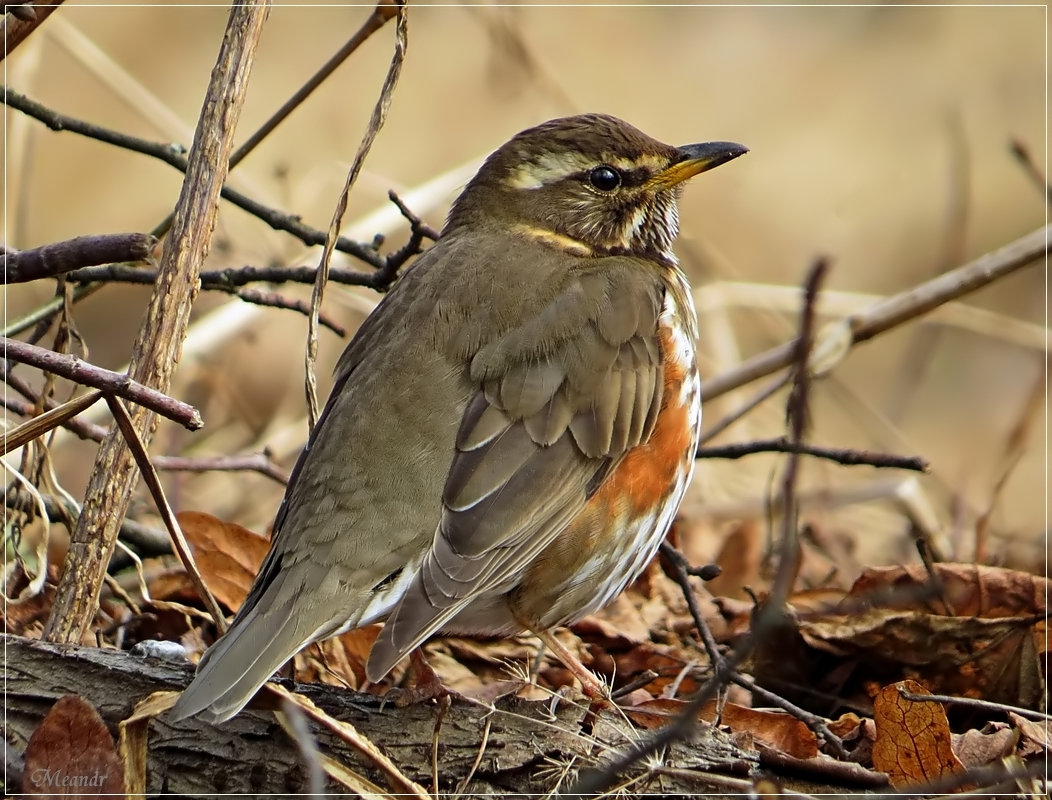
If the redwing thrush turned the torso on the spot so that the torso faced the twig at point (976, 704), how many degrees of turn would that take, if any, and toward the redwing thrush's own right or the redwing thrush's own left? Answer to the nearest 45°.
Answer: approximately 45° to the redwing thrush's own right

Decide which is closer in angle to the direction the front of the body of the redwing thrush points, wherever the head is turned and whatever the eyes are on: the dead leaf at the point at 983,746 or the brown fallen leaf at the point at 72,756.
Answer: the dead leaf

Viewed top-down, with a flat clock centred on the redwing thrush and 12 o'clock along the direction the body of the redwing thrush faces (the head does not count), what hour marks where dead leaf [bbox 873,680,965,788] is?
The dead leaf is roughly at 2 o'clock from the redwing thrush.

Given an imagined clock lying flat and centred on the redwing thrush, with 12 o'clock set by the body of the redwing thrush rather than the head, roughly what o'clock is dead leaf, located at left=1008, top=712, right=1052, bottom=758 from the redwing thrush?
The dead leaf is roughly at 2 o'clock from the redwing thrush.

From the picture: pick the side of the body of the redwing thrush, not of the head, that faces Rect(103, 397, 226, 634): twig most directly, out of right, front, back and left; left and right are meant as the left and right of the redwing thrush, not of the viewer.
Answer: back

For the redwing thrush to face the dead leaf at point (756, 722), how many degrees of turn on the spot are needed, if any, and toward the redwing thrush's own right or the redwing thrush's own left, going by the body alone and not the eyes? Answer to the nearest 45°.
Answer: approximately 45° to the redwing thrush's own right

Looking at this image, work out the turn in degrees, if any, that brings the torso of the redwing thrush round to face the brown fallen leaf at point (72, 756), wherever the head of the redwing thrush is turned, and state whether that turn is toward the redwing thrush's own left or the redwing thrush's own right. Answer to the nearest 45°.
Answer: approximately 180°

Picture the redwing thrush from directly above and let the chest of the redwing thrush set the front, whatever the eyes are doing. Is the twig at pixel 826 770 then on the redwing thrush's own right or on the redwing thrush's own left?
on the redwing thrush's own right

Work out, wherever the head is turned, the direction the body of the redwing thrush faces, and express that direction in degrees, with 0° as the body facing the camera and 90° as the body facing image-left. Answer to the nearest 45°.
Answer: approximately 225°

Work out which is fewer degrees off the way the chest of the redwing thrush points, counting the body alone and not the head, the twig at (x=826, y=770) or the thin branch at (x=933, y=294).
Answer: the thin branch

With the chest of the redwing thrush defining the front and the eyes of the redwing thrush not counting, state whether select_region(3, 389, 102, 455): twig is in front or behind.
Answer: behind
